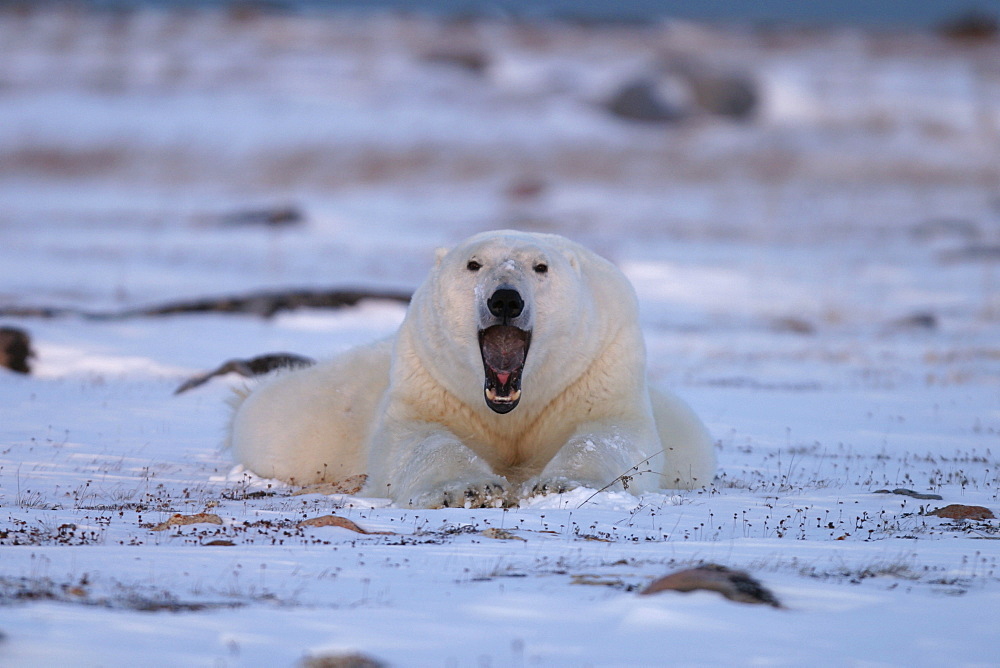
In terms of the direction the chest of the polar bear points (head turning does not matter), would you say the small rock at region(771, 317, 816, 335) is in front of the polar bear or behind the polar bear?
behind

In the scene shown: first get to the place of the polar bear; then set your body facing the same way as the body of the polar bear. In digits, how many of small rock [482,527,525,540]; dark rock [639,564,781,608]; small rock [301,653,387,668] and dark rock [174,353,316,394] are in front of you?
3

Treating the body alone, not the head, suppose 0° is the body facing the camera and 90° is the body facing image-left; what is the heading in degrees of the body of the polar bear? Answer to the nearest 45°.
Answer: approximately 0°

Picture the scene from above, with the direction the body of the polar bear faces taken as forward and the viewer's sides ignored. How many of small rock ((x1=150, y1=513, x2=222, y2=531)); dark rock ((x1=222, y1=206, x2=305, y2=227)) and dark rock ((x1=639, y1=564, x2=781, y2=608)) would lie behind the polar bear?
1

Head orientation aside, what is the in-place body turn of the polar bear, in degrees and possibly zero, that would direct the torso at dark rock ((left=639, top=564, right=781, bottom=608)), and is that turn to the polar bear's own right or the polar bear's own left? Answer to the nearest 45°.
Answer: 0° — it already faces it

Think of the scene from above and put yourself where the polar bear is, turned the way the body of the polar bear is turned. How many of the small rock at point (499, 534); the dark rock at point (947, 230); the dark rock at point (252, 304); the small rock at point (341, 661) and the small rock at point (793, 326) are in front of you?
2

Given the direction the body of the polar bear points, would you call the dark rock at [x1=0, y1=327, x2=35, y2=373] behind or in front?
behind

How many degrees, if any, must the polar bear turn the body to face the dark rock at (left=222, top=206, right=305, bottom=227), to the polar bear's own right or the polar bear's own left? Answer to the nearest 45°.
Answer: approximately 180°

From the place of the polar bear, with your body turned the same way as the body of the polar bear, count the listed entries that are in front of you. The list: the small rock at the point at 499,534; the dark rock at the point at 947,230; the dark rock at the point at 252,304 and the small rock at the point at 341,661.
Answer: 2

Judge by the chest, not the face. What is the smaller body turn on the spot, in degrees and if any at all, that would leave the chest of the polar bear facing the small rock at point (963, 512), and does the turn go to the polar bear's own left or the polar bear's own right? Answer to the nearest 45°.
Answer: approximately 90° to the polar bear's own left
